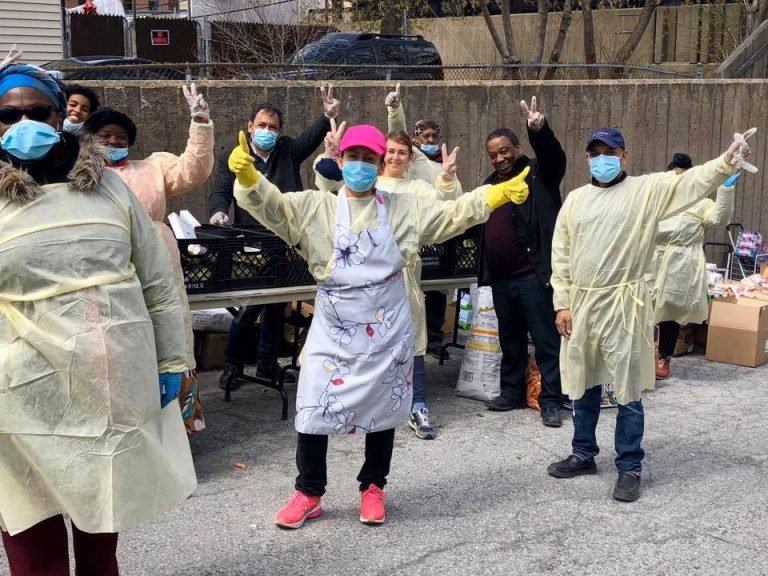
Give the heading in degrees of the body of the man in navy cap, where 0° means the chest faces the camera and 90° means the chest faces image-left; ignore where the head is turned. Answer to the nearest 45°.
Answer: approximately 0°

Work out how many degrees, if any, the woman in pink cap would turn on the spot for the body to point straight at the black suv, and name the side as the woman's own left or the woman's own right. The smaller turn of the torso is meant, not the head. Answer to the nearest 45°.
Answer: approximately 180°

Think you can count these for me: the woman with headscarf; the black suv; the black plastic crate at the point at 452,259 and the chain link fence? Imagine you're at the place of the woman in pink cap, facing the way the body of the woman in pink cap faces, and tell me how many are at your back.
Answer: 3

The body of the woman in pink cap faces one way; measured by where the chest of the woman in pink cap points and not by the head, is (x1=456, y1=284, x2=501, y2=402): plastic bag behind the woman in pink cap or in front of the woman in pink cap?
behind

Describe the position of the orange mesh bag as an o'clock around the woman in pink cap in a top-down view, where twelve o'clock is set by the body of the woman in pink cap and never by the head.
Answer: The orange mesh bag is roughly at 7 o'clock from the woman in pink cap.

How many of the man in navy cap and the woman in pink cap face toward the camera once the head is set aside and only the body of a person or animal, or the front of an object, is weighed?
2

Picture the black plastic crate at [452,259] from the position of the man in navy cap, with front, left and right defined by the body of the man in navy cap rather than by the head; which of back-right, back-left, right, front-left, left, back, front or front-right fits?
back-right

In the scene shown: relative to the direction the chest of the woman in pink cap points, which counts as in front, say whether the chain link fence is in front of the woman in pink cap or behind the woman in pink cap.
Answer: behind

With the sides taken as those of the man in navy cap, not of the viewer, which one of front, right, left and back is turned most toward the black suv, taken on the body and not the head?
back
